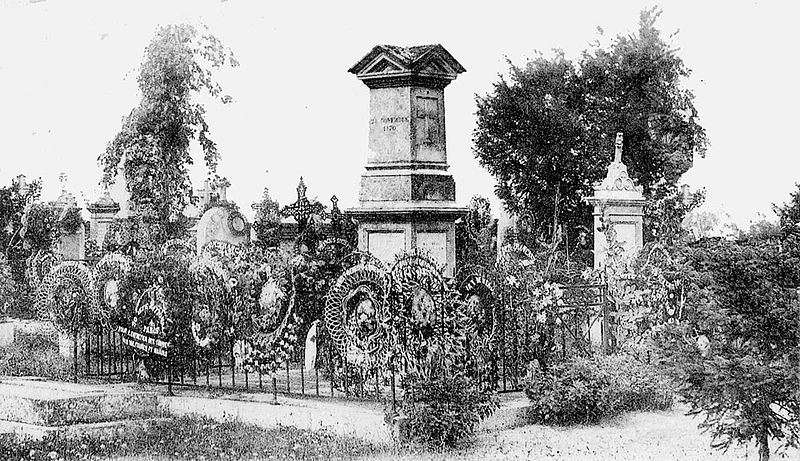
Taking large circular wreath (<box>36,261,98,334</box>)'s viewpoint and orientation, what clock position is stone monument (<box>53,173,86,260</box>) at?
The stone monument is roughly at 6 o'clock from the large circular wreath.

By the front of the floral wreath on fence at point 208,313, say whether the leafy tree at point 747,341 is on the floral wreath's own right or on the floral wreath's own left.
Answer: on the floral wreath's own left

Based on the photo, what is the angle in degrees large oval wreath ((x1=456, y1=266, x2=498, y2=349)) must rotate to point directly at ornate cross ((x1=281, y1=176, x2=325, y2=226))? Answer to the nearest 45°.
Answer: approximately 180°

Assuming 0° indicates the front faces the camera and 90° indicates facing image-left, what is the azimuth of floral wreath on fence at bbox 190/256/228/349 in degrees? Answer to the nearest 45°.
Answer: approximately 45°

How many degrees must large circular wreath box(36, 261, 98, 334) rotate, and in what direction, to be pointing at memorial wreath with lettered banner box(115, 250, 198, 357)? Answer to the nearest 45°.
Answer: approximately 45° to its left

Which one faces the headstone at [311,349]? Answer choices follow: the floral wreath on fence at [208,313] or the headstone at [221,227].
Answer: the headstone at [221,227]

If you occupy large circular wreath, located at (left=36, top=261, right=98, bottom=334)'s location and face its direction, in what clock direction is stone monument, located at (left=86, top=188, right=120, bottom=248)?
The stone monument is roughly at 6 o'clock from the large circular wreath.

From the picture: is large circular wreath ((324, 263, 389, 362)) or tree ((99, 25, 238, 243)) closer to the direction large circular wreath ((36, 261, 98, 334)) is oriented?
the large circular wreath

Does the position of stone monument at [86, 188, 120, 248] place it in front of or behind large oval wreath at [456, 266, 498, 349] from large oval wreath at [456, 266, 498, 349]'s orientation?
behind

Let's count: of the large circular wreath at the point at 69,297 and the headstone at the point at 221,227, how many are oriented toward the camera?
2

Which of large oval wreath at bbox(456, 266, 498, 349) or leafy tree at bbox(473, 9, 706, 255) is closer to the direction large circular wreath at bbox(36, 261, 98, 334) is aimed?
the large oval wreath
